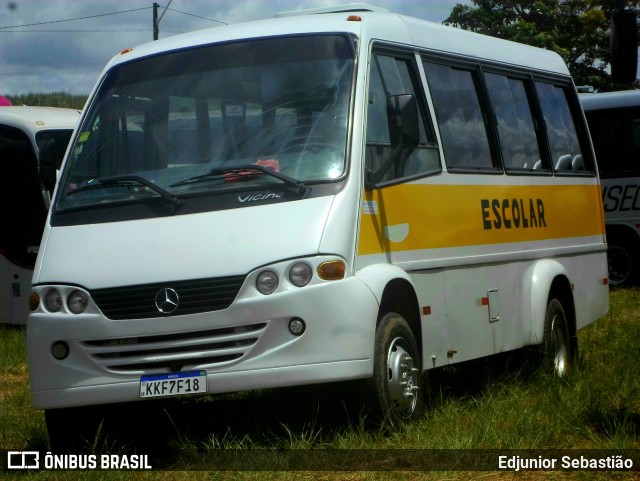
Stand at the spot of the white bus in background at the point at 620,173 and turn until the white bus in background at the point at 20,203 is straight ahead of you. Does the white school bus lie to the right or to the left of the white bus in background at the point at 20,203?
left

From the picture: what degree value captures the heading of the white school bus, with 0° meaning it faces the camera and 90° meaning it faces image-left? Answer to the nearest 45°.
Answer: approximately 45°

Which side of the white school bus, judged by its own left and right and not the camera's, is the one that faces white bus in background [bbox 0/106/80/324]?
right

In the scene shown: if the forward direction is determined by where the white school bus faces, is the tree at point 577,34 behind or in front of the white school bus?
behind

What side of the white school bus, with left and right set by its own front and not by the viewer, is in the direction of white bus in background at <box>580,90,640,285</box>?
back
